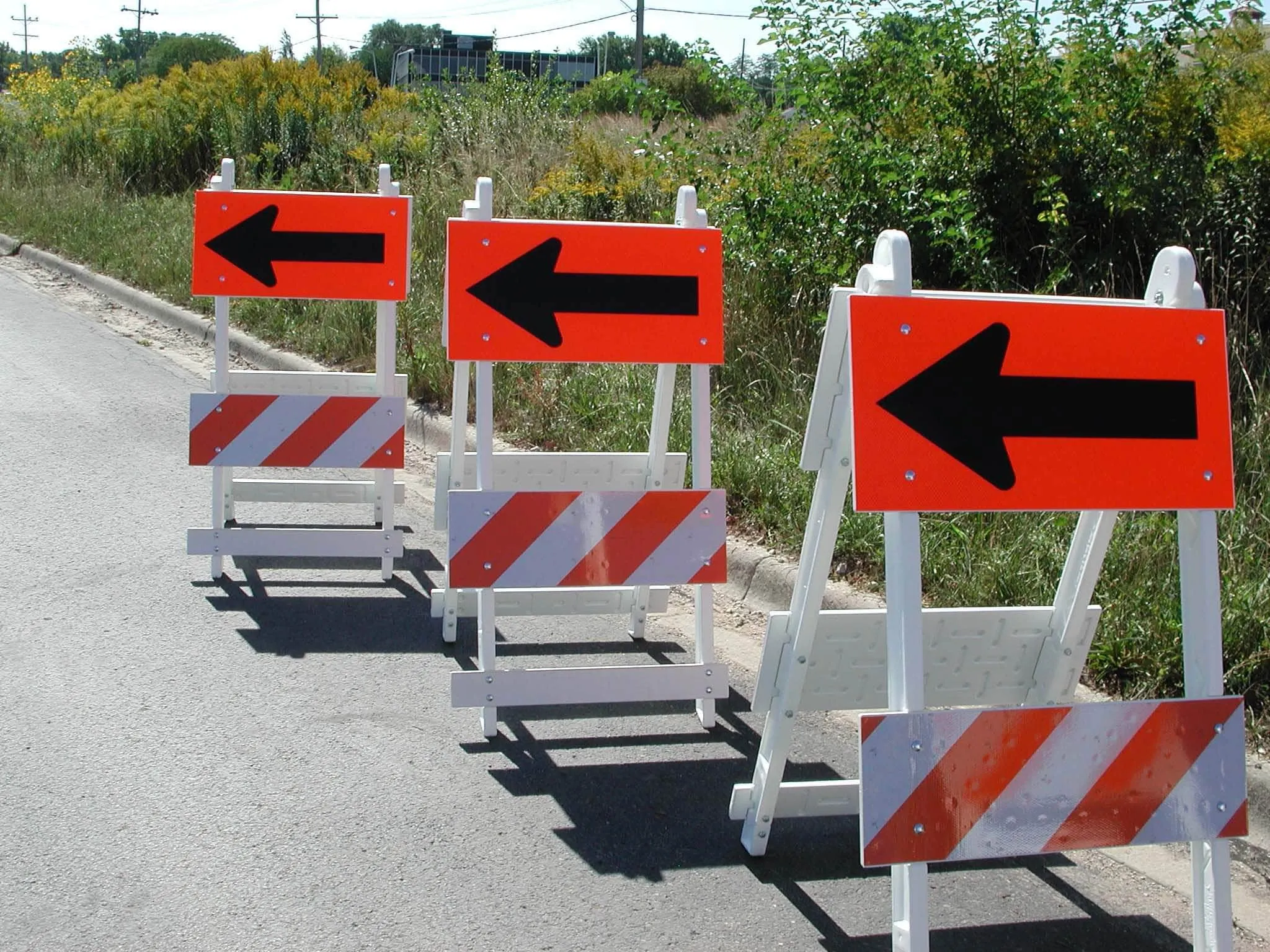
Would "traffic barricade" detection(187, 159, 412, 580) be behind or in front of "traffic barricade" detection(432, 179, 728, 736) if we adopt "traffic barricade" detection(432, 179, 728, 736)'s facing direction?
behind

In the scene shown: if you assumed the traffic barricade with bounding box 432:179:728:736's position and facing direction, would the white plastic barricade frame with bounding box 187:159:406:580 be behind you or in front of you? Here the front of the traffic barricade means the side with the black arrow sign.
behind

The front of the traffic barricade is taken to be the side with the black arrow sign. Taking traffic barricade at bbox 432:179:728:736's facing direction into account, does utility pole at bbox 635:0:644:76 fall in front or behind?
behind

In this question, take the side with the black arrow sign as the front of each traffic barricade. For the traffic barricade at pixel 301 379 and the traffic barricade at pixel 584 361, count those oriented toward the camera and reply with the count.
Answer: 2

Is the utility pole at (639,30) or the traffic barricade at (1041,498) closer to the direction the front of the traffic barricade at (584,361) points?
the traffic barricade

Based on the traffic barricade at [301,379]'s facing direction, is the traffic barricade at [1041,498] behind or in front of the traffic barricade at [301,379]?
in front

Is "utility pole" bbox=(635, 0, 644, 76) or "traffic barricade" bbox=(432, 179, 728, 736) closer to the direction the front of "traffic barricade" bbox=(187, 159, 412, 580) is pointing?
the traffic barricade

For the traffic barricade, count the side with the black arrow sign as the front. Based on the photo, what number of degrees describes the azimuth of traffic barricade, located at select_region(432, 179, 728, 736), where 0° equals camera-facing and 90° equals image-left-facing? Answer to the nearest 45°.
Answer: approximately 0°

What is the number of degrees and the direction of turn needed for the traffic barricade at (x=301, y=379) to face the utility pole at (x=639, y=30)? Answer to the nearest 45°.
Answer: approximately 180°
